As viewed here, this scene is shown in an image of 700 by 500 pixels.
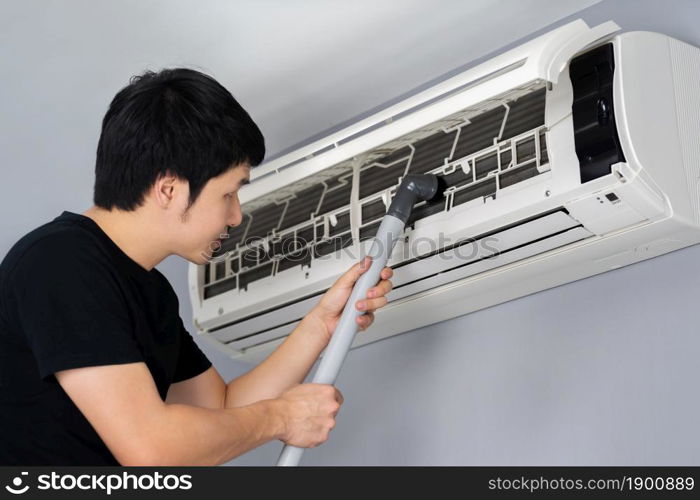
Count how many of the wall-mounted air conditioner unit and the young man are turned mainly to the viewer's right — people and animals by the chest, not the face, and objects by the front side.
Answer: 1

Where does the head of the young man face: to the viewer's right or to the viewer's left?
to the viewer's right

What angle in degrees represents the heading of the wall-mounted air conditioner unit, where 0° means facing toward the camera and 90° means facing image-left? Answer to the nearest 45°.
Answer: approximately 45°

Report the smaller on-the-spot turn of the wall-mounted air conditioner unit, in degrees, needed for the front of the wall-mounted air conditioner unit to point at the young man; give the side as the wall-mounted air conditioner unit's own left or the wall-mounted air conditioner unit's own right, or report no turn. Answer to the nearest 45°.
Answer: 0° — it already faces them

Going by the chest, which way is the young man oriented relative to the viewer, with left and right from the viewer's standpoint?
facing to the right of the viewer

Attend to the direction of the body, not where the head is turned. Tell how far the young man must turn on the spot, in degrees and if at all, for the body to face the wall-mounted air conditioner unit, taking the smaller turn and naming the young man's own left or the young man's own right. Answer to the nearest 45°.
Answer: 0° — they already face it
